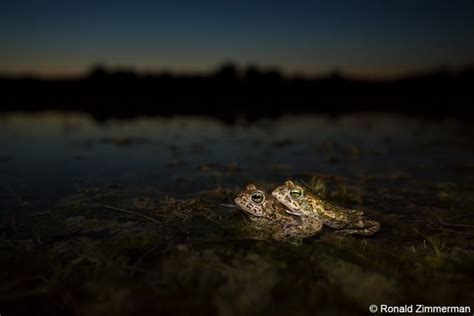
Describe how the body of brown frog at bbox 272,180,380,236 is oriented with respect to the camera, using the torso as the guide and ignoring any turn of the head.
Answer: to the viewer's left
